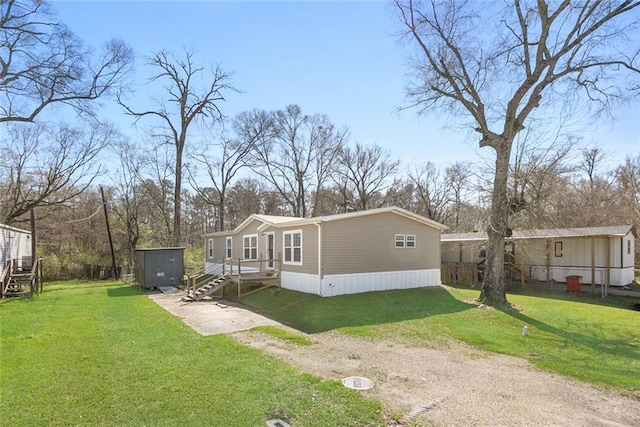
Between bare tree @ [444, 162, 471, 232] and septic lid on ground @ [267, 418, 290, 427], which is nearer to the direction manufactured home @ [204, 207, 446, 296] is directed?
the septic lid on ground

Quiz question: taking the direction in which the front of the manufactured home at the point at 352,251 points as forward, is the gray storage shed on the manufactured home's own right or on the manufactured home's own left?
on the manufactured home's own right

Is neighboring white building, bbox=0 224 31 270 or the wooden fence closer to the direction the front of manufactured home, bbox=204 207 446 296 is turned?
the neighboring white building

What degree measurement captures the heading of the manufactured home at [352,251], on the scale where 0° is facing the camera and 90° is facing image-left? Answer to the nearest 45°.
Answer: approximately 45°

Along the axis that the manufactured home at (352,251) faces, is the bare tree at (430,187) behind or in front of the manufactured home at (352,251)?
behind

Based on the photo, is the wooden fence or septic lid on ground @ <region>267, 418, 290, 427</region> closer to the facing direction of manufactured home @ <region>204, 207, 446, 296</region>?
the septic lid on ground

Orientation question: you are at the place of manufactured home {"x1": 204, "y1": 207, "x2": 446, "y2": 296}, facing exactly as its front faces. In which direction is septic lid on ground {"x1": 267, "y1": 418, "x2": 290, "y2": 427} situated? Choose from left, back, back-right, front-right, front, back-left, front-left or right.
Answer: front-left
